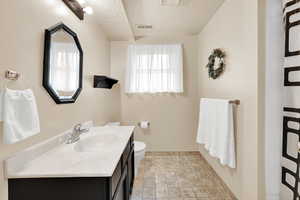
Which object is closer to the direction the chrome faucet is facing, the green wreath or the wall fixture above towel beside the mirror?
the green wreath

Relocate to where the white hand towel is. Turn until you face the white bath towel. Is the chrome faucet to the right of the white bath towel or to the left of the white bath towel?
left

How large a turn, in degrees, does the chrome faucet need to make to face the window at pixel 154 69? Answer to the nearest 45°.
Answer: approximately 45° to its left

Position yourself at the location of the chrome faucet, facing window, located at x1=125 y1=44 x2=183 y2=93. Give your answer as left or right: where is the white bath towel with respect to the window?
right

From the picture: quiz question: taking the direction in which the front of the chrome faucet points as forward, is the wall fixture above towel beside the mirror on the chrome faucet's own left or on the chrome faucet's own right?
on the chrome faucet's own right

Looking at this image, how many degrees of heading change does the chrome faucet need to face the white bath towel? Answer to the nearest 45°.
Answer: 0° — it already faces it

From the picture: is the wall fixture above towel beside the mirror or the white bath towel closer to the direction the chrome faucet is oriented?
the white bath towel

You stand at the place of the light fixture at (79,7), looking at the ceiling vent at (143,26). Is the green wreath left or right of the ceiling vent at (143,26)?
right

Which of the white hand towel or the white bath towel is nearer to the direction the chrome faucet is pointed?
the white bath towel

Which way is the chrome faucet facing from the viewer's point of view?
to the viewer's right

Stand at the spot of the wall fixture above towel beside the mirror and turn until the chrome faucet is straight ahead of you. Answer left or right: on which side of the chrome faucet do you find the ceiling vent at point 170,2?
right
